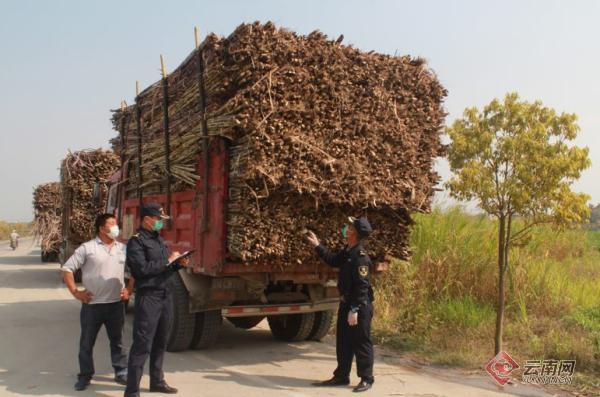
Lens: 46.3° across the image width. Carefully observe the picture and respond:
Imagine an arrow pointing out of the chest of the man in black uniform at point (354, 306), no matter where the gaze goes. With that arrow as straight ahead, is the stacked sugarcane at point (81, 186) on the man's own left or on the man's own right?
on the man's own right

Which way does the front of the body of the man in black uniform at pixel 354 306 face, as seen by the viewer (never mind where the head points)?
to the viewer's left

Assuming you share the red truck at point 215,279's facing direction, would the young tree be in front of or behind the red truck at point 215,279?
behind

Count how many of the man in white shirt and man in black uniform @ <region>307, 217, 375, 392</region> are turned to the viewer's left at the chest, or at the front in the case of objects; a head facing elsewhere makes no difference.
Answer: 1

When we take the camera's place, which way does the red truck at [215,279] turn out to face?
facing away from the viewer and to the left of the viewer

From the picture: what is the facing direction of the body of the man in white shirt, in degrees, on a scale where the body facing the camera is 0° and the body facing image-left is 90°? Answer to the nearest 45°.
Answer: approximately 315°

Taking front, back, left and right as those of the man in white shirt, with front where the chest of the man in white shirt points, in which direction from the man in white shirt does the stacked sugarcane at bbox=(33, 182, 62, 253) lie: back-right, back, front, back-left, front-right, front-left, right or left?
back-left
